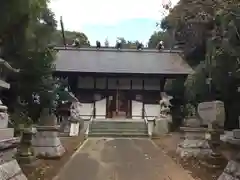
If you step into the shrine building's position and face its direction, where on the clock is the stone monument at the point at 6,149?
The stone monument is roughly at 12 o'clock from the shrine building.

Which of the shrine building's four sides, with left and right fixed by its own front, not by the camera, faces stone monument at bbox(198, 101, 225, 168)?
front

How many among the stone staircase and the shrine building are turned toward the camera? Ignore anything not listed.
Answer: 2

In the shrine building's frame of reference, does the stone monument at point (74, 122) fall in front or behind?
in front

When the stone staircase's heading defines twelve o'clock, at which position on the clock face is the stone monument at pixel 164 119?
The stone monument is roughly at 9 o'clock from the stone staircase.

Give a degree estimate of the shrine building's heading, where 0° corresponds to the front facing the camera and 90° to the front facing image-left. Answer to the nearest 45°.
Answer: approximately 0°

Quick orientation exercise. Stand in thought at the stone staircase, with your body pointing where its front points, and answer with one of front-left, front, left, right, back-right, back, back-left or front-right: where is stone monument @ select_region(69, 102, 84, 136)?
right
